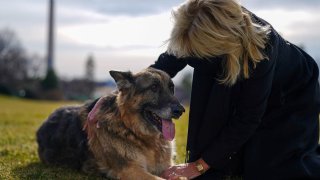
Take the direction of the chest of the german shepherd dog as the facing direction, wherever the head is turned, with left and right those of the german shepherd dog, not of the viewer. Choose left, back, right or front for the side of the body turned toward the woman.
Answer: front

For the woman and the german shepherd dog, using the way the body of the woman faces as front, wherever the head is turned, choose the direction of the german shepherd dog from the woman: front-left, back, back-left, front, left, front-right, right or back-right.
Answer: front

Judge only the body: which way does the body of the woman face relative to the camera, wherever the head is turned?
to the viewer's left

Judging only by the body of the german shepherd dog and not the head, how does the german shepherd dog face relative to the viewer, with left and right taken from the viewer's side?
facing the viewer and to the right of the viewer

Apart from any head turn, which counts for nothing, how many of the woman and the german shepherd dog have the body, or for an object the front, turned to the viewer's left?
1

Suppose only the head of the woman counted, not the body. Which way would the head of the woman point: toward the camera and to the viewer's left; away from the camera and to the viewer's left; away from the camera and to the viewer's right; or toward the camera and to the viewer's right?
away from the camera and to the viewer's left
